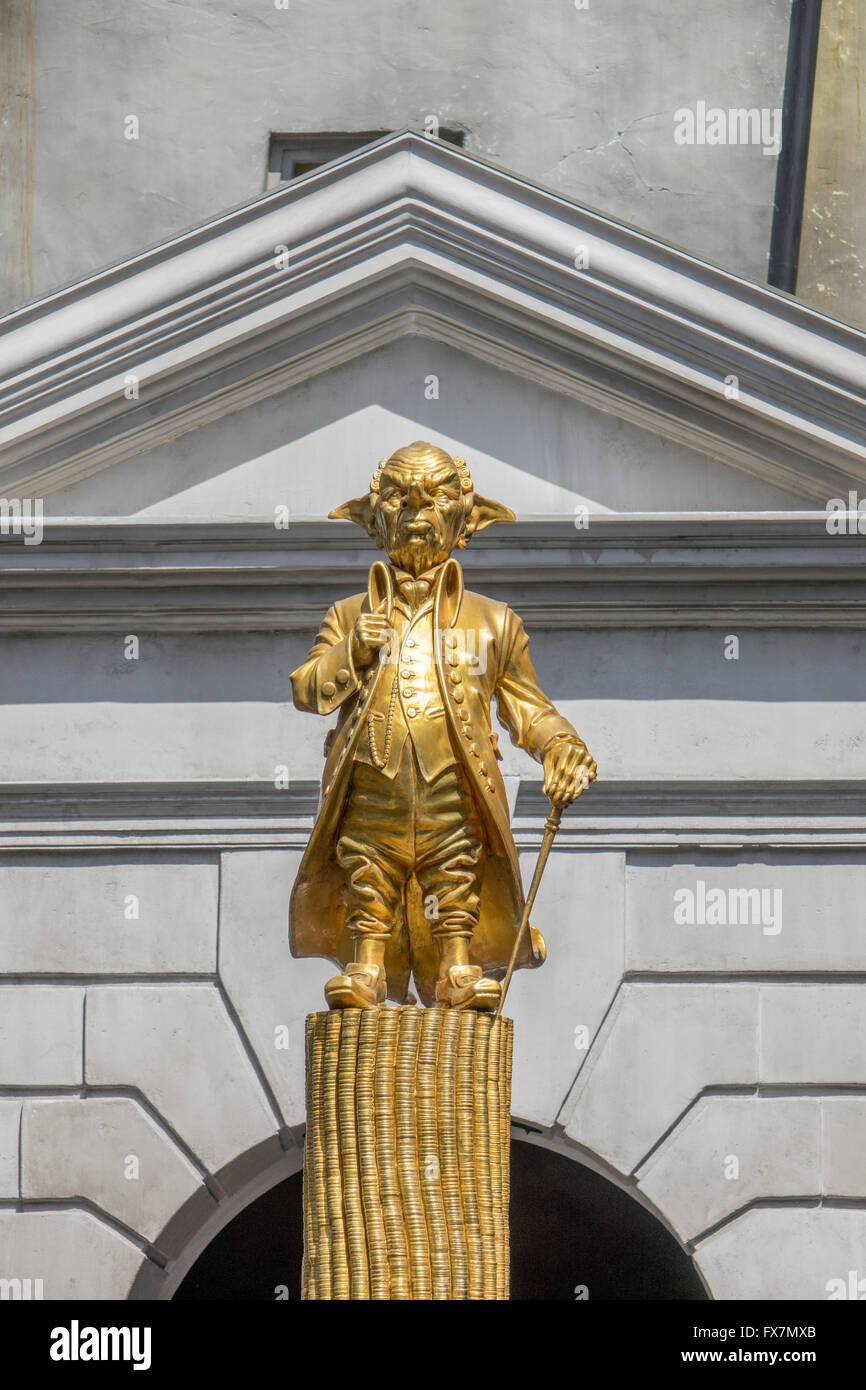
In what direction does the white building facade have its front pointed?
toward the camera

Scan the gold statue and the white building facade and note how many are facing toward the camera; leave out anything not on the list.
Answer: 2

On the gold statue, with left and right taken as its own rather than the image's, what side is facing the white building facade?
back

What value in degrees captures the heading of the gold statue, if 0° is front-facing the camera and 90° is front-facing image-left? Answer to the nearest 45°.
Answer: approximately 0°

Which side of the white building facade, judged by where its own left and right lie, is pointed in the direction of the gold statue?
front
